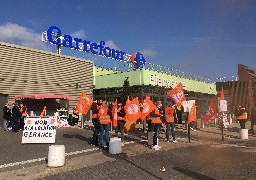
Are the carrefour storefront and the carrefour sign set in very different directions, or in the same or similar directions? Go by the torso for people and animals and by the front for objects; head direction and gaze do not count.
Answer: same or similar directions

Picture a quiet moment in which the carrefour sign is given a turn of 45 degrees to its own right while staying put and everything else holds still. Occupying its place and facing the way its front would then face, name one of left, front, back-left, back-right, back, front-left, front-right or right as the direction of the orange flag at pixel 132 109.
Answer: front

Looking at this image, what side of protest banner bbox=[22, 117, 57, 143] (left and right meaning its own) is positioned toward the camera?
front

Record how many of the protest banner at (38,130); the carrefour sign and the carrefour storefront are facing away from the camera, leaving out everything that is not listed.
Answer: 0

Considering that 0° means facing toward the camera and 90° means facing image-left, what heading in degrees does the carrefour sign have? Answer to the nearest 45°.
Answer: approximately 315°

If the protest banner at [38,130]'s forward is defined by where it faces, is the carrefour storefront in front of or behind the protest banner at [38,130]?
behind

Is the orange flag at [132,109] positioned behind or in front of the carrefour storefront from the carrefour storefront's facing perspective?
in front

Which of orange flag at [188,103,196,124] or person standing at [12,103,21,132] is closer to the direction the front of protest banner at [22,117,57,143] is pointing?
the orange flag

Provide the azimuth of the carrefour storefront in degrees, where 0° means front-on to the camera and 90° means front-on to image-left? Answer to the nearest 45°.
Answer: approximately 315°

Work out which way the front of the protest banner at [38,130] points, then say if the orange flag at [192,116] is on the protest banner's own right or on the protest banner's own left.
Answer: on the protest banner's own left

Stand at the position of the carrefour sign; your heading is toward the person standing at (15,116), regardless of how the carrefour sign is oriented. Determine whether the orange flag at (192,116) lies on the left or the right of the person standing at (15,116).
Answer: left

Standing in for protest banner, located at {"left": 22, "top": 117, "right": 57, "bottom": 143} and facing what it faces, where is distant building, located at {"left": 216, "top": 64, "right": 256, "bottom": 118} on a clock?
The distant building is roughly at 8 o'clock from the protest banner.

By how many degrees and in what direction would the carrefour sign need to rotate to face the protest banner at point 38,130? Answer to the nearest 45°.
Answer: approximately 45° to its right

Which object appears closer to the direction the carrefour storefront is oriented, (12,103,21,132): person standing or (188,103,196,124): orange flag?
the orange flag

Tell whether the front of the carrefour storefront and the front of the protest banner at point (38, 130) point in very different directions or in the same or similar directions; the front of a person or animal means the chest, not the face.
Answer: same or similar directions

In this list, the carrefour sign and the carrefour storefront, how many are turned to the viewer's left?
0

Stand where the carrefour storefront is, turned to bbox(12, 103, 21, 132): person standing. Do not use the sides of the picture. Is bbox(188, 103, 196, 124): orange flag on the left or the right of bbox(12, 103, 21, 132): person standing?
left
